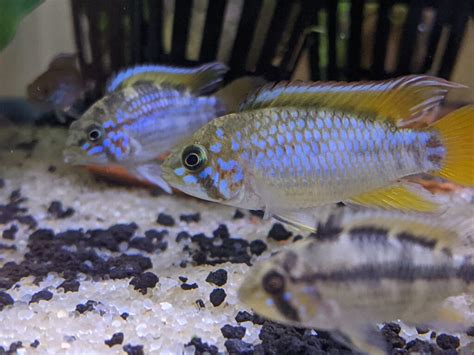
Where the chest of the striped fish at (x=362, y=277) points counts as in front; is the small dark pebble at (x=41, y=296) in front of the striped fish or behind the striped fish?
in front

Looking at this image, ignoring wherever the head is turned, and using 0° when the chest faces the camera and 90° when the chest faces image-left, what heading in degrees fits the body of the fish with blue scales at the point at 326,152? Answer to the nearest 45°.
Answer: approximately 90°

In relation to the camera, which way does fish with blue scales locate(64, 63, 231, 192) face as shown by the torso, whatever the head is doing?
to the viewer's left

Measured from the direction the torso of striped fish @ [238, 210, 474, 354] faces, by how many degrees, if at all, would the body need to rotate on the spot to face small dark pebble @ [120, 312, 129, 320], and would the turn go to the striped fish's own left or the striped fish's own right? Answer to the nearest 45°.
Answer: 0° — it already faces it

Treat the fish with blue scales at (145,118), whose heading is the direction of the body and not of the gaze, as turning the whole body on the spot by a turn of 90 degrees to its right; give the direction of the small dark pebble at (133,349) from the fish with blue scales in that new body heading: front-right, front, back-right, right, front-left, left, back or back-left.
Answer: back

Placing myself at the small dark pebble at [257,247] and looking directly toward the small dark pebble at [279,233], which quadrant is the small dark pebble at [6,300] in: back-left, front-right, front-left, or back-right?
back-left

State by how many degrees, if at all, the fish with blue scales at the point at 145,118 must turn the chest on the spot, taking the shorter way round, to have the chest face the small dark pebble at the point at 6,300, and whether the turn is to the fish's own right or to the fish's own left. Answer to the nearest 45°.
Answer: approximately 45° to the fish's own left

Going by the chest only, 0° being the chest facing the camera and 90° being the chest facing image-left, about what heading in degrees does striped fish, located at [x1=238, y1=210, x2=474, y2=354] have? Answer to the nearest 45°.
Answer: approximately 90°
